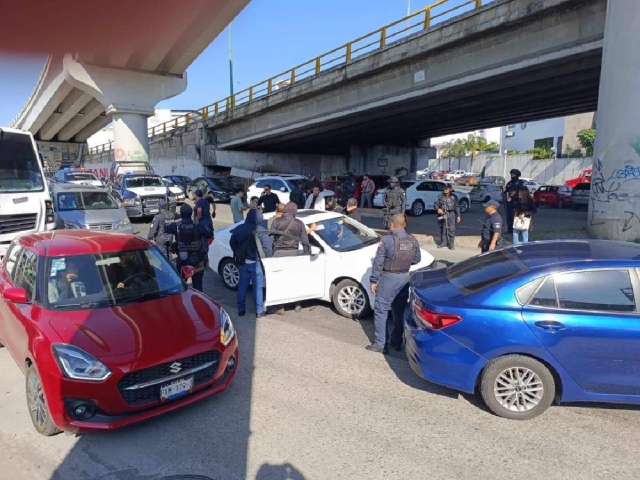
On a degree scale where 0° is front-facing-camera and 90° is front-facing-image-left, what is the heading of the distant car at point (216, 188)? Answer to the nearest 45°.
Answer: approximately 315°

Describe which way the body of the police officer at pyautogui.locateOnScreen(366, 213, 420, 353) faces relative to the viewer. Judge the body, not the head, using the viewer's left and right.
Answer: facing away from the viewer and to the left of the viewer

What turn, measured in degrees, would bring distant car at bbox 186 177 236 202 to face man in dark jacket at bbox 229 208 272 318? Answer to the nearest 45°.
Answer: approximately 45° to its right

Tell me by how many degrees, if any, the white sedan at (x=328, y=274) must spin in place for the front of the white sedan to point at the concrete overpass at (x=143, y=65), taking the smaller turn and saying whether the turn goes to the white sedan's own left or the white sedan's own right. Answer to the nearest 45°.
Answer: approximately 180°

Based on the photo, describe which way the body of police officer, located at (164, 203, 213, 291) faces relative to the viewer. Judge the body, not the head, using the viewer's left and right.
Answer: facing away from the viewer

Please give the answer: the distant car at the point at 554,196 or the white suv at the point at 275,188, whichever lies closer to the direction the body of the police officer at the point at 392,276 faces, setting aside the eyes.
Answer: the white suv

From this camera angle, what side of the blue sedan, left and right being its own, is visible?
right

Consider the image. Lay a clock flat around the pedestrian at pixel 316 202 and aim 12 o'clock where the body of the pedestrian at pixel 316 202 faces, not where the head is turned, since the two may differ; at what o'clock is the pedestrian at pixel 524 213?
the pedestrian at pixel 524 213 is roughly at 10 o'clock from the pedestrian at pixel 316 202.
